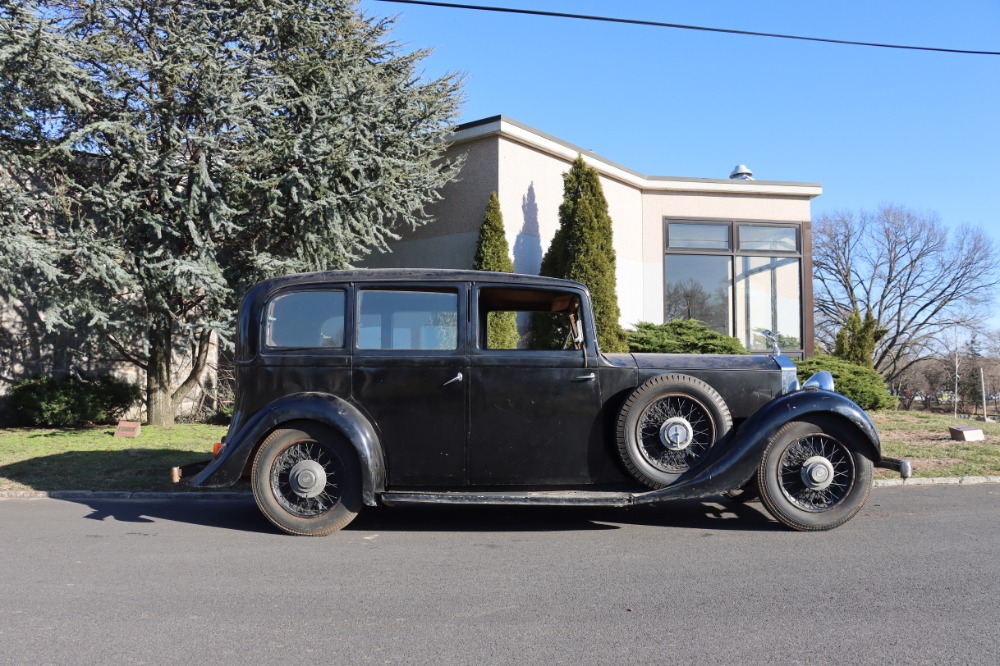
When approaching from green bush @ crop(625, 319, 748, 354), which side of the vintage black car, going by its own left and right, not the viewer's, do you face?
left

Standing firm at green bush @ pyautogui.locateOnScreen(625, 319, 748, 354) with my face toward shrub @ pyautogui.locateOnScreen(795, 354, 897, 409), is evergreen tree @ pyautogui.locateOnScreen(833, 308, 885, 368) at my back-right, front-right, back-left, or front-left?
front-left

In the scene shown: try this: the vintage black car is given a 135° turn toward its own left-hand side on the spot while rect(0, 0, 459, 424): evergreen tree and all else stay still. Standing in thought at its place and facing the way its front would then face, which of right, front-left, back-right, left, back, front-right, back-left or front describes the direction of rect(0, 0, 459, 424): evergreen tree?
front

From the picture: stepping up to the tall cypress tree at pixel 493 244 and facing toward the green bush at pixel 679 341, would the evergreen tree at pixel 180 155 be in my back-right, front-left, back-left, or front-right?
back-right

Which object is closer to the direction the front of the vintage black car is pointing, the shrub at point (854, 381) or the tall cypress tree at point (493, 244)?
the shrub

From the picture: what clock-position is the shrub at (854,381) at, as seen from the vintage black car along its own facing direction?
The shrub is roughly at 10 o'clock from the vintage black car.

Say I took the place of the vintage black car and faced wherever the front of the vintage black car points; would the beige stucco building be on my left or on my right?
on my left

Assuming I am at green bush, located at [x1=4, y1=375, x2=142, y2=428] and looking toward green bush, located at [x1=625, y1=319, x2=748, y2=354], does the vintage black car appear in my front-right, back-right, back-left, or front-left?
front-right

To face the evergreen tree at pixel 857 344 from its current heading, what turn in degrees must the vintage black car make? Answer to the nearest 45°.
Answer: approximately 45° to its left

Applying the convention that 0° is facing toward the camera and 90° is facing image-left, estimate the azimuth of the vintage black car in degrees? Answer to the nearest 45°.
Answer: approximately 270°

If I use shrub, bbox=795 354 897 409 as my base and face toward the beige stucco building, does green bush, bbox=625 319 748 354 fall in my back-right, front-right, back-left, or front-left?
front-left

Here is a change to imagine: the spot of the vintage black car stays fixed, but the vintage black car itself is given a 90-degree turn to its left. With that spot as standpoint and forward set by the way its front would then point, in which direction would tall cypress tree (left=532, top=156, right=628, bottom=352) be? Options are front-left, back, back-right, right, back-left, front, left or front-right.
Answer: front

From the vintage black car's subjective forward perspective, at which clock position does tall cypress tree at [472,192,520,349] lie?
The tall cypress tree is roughly at 9 o'clock from the vintage black car.

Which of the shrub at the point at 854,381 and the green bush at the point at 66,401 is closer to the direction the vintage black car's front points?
the shrub

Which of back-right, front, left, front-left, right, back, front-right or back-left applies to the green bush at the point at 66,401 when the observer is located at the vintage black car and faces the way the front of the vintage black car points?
back-left
